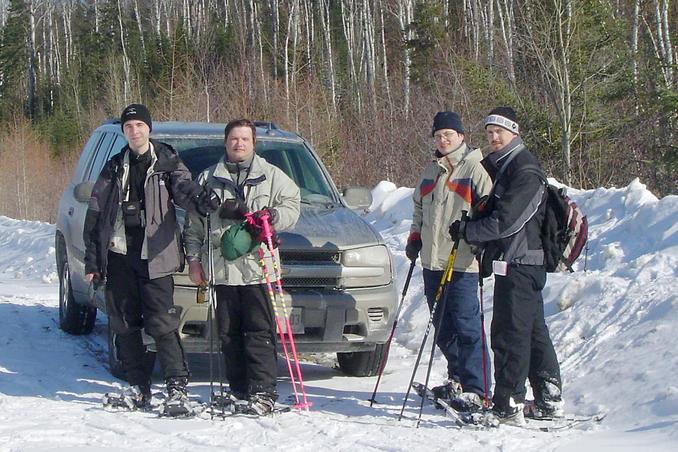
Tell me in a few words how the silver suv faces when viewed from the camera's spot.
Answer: facing the viewer and to the right of the viewer

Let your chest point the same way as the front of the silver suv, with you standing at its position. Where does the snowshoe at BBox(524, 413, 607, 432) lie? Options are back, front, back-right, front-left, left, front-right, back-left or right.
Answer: front

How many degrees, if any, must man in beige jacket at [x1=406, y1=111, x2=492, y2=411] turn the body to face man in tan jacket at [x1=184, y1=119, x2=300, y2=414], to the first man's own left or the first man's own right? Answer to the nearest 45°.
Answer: approximately 45° to the first man's own right

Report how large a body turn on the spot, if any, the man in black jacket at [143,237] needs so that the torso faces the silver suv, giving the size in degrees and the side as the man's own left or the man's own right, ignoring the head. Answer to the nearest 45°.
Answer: approximately 135° to the man's own left

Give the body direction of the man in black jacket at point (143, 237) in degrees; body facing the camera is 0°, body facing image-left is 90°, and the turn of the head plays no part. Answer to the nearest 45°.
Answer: approximately 0°

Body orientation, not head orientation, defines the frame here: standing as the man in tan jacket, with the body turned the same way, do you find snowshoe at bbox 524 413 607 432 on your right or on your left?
on your left

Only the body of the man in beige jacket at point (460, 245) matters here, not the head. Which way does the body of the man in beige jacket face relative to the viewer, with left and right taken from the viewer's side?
facing the viewer and to the left of the viewer

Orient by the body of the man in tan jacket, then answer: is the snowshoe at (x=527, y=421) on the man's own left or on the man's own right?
on the man's own left

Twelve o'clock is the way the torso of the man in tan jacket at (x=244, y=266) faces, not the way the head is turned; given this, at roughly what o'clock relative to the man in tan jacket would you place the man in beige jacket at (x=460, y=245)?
The man in beige jacket is roughly at 9 o'clock from the man in tan jacket.

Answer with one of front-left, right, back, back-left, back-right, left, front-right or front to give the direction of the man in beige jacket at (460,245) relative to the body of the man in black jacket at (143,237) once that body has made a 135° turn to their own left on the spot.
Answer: front-right

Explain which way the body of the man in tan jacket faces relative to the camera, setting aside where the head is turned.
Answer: toward the camera

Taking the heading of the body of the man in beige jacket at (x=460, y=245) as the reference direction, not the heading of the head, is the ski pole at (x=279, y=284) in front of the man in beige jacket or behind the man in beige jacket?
in front

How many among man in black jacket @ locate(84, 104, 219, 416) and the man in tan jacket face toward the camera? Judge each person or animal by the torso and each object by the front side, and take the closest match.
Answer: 2
